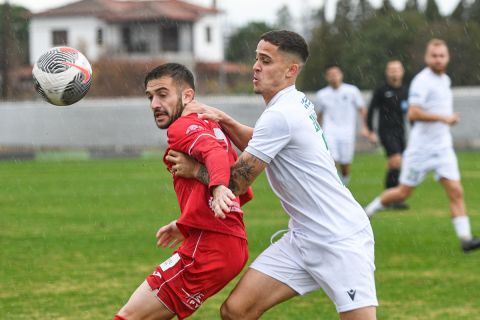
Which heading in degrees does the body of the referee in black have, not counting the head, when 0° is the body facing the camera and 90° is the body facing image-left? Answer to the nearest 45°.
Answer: approximately 0°

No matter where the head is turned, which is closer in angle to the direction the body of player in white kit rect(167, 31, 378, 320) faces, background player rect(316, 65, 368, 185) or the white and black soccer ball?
the white and black soccer ball

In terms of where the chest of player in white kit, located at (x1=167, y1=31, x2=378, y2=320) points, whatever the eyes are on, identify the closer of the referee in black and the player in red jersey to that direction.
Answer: the player in red jersey

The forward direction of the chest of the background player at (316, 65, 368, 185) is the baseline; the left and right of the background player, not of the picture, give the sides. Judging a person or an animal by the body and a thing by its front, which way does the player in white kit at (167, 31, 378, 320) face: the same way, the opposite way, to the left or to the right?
to the right

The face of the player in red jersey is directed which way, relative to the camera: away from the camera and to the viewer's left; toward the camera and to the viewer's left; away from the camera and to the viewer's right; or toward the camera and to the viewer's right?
toward the camera and to the viewer's left

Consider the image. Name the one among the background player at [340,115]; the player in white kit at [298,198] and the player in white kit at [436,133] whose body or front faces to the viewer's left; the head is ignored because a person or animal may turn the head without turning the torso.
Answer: the player in white kit at [298,198]

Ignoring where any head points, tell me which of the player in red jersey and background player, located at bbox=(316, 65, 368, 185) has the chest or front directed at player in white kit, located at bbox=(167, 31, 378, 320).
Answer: the background player

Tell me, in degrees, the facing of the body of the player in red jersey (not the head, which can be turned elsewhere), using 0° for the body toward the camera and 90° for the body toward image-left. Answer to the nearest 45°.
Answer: approximately 90°

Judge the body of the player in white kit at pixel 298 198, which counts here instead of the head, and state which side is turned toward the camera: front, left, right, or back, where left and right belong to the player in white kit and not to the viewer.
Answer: left
